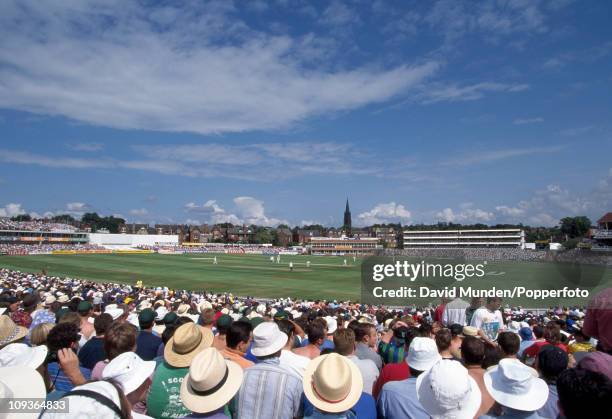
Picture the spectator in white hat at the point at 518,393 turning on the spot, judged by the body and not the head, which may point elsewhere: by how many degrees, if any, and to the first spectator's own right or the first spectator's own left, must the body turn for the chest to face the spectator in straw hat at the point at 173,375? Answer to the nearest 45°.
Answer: approximately 90° to the first spectator's own left

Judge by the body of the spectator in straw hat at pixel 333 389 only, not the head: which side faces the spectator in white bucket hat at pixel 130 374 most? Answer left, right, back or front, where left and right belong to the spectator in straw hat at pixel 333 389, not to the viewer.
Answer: left

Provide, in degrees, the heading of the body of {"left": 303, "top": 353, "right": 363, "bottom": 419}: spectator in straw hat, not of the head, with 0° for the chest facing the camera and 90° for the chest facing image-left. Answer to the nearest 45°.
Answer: approximately 180°

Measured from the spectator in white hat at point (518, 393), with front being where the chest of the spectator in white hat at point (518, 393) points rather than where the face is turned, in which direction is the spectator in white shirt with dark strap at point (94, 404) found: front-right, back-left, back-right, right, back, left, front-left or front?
back-left

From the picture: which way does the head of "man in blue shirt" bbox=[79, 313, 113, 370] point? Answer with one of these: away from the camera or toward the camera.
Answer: away from the camera

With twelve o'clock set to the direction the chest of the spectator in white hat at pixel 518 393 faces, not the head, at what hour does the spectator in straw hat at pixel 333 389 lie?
the spectator in straw hat at pixel 333 389 is roughly at 8 o'clock from the spectator in white hat at pixel 518 393.

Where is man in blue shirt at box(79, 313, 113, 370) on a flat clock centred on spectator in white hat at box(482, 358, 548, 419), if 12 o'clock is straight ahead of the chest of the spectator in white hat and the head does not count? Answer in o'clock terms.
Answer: The man in blue shirt is roughly at 9 o'clock from the spectator in white hat.

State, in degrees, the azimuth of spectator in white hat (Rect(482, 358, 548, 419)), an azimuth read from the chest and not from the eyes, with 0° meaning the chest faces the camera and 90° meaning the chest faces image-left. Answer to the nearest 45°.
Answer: approximately 180°

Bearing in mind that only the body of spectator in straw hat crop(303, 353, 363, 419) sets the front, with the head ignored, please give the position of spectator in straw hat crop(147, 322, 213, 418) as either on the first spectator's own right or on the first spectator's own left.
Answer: on the first spectator's own left

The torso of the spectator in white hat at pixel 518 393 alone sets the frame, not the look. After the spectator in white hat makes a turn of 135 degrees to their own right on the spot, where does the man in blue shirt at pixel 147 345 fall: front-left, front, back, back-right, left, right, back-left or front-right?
back-right

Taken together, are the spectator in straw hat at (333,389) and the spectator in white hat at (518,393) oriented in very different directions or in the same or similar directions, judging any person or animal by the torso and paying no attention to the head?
same or similar directions
